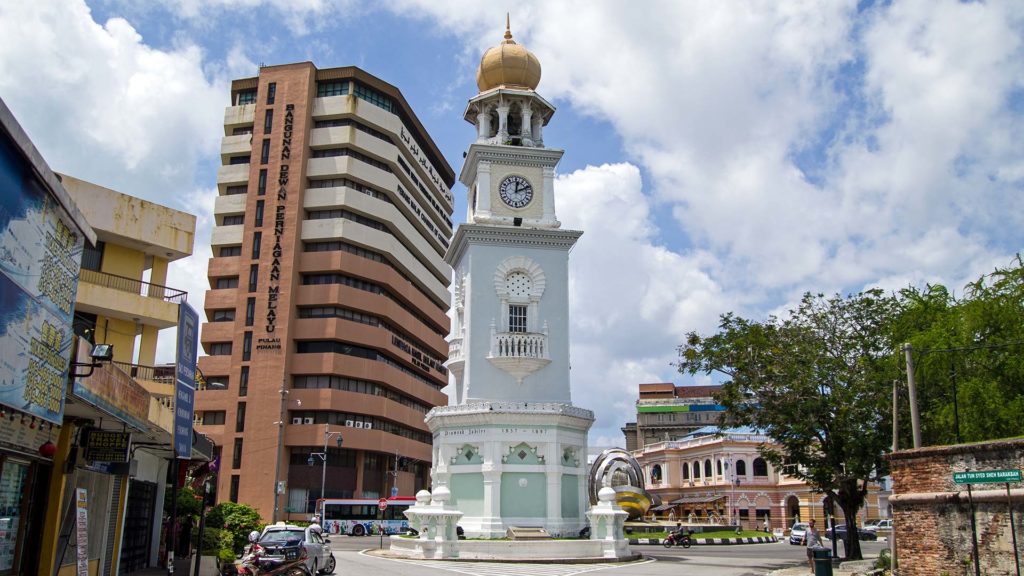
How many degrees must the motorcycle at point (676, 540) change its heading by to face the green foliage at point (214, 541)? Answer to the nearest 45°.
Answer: approximately 45° to its left

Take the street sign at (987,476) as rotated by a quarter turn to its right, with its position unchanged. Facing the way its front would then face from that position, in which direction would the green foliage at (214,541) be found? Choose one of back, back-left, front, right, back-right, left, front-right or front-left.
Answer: front

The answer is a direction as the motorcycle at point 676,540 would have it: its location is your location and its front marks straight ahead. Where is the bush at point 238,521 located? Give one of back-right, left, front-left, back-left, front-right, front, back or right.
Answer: front-left

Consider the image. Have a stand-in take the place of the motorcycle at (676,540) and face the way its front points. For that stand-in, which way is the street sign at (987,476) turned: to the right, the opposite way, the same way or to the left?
to the left

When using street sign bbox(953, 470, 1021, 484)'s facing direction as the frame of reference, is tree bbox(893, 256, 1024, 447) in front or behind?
behind

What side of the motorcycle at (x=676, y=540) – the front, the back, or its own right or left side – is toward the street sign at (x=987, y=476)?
left

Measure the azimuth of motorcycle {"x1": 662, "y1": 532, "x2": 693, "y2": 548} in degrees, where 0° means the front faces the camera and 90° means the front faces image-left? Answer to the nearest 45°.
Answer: approximately 90°

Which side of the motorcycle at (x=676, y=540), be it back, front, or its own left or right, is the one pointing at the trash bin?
left

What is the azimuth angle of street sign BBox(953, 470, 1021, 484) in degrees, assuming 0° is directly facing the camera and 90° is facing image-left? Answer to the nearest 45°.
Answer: approximately 0°

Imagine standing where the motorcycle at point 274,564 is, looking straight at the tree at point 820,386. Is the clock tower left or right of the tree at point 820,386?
left
